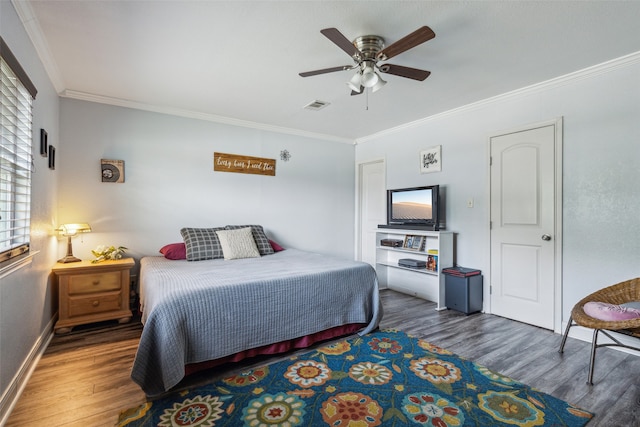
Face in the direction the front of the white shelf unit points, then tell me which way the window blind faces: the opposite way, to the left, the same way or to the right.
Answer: the opposite way

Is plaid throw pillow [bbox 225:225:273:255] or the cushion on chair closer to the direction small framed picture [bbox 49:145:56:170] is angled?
the plaid throw pillow

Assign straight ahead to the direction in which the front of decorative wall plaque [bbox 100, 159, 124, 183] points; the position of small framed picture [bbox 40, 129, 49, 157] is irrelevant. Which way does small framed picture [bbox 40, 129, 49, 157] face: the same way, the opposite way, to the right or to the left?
to the left

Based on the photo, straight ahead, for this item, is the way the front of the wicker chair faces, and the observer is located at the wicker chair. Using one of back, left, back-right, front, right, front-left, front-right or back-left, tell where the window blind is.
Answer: front

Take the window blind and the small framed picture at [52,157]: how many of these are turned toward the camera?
0

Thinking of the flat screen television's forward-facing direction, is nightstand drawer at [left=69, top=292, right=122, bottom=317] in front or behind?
in front

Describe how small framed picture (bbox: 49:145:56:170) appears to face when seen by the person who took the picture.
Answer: facing to the right of the viewer

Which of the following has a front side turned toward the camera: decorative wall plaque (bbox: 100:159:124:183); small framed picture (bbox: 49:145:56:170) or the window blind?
the decorative wall plaque

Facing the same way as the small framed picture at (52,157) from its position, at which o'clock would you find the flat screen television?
The flat screen television is roughly at 1 o'clock from the small framed picture.

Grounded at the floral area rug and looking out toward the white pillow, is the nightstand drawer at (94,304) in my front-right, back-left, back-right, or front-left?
front-left

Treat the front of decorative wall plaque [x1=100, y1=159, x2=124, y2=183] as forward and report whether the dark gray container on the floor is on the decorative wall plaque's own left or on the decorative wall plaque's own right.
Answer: on the decorative wall plaque's own left

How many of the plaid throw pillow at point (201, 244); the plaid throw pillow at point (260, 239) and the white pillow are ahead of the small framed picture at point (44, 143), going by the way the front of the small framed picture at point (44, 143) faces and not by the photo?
3

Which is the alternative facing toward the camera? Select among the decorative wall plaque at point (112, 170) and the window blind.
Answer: the decorative wall plaque

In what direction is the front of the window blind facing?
to the viewer's right

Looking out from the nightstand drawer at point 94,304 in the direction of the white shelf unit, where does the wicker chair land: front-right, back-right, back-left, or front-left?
front-right
